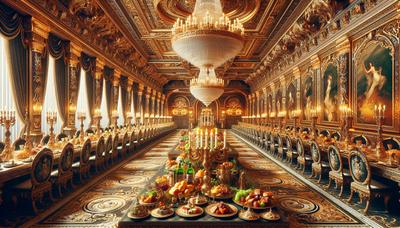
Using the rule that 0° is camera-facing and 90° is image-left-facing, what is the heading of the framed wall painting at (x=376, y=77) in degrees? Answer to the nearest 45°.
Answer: approximately 45°

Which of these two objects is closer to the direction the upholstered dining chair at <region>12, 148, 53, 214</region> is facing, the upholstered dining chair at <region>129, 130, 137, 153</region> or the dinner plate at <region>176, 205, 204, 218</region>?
the upholstered dining chair

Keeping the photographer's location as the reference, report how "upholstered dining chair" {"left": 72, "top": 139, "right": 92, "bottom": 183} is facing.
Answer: facing away from the viewer and to the left of the viewer

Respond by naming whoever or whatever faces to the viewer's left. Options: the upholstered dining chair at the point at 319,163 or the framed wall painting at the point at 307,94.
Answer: the framed wall painting

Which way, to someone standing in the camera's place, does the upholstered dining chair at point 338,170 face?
facing away from the viewer and to the right of the viewer

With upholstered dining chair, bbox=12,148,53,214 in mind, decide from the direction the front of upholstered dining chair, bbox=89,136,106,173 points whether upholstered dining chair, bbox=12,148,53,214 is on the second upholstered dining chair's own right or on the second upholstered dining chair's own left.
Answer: on the second upholstered dining chair's own left

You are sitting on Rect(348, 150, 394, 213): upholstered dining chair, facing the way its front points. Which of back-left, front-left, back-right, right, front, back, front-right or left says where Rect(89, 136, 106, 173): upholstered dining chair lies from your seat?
back-left

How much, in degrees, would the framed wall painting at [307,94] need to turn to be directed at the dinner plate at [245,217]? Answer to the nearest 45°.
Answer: approximately 90° to its left

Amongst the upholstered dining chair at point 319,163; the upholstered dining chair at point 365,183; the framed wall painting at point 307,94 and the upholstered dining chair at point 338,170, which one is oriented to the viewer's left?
the framed wall painting

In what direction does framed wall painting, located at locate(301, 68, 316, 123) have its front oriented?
to the viewer's left

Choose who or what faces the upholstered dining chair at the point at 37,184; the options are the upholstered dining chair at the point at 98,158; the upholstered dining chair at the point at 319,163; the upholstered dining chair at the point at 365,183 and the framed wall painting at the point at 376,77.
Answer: the framed wall painting
